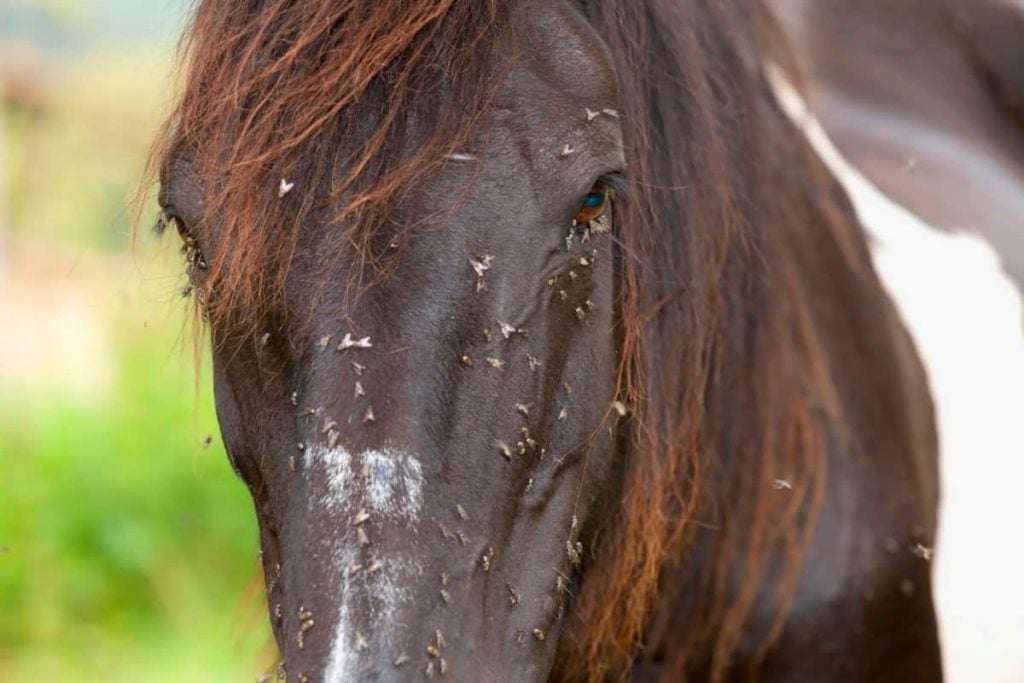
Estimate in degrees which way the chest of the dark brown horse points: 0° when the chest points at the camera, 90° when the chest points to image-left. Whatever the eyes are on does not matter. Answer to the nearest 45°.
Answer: approximately 45°
